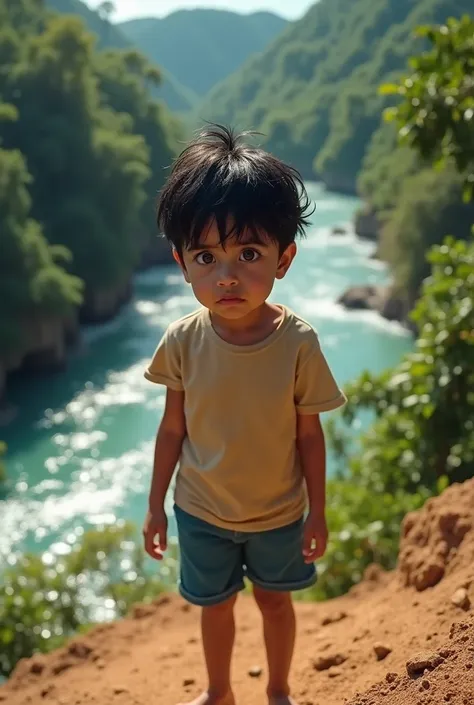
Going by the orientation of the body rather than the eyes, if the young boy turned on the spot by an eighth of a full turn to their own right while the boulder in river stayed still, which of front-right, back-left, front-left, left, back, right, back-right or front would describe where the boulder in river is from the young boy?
back-right

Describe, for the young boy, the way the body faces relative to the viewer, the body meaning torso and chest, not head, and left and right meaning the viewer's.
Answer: facing the viewer

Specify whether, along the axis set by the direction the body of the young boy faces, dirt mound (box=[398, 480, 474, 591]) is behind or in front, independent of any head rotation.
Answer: behind

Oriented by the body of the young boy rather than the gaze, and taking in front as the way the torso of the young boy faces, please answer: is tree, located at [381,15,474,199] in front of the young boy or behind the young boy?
behind

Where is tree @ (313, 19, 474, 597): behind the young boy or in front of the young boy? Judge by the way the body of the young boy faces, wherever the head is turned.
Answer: behind
